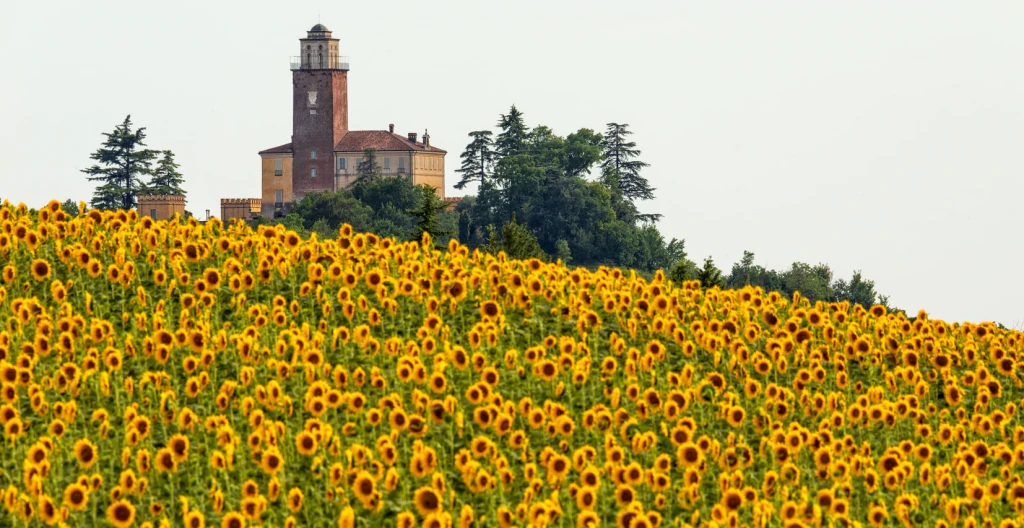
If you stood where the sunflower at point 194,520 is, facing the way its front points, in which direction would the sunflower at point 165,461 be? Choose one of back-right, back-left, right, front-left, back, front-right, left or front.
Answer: back-left

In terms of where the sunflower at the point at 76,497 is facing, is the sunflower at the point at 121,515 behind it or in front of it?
in front

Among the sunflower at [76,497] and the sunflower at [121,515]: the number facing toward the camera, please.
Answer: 2

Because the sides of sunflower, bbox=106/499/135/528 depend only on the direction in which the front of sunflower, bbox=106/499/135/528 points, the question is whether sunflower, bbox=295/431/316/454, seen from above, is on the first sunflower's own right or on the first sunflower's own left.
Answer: on the first sunflower's own left

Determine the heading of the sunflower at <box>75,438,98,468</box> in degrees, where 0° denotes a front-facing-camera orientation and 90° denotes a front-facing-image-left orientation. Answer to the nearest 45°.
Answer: approximately 315°

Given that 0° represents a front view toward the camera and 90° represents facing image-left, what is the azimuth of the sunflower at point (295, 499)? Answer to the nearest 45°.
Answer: approximately 315°

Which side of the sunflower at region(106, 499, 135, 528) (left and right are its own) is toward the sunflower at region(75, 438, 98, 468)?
back

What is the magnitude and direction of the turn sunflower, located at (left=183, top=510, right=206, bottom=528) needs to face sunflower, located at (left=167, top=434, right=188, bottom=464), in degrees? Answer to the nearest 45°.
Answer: approximately 135° to its left

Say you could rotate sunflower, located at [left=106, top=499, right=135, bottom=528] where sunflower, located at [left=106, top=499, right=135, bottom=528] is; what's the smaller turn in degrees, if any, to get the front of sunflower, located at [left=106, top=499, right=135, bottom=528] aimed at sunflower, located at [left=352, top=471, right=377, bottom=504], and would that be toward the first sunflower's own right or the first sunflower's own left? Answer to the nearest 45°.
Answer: approximately 90° to the first sunflower's own left

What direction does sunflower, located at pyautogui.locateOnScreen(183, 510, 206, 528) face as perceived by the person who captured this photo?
facing the viewer and to the right of the viewer
